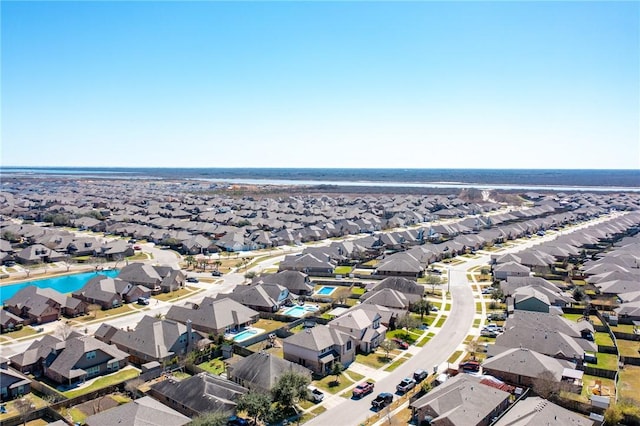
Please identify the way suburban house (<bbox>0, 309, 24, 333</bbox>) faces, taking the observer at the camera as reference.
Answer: facing the viewer and to the right of the viewer

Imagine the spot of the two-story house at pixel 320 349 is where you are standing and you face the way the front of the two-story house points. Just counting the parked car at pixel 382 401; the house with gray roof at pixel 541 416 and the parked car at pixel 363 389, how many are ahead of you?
3

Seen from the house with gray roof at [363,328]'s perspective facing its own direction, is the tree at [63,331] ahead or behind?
behind

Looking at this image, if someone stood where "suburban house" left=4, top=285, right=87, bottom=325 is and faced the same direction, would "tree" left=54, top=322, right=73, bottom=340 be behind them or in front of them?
in front

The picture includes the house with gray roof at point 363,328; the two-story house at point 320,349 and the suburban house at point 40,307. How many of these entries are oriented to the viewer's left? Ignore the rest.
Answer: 0

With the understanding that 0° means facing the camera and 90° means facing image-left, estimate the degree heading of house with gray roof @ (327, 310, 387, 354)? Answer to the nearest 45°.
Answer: approximately 315°

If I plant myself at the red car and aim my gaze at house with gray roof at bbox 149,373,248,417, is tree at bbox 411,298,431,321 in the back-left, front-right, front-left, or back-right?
back-right

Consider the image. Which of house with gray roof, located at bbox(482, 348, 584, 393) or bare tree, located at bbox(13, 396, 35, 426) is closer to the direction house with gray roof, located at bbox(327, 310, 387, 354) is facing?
the house with gray roof

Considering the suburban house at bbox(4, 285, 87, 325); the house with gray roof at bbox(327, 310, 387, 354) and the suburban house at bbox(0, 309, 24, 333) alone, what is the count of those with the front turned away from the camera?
0

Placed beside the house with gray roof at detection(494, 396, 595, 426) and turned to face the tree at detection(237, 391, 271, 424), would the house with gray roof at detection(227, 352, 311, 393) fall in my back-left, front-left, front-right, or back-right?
front-right
